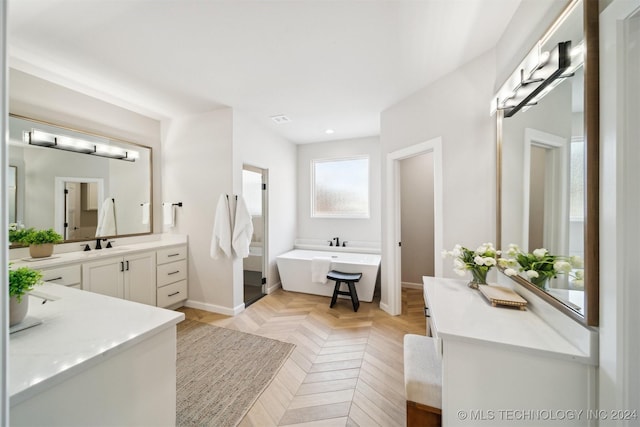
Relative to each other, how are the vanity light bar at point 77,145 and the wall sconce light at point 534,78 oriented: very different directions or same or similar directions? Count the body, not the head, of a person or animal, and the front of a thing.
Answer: very different directions

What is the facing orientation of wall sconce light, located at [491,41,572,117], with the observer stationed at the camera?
facing the viewer and to the left of the viewer

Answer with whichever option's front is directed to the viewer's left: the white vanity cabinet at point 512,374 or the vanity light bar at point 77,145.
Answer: the white vanity cabinet

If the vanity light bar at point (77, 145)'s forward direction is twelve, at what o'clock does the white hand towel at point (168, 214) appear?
The white hand towel is roughly at 10 o'clock from the vanity light bar.

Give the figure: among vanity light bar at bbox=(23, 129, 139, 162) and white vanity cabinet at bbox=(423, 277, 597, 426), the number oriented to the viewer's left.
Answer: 1

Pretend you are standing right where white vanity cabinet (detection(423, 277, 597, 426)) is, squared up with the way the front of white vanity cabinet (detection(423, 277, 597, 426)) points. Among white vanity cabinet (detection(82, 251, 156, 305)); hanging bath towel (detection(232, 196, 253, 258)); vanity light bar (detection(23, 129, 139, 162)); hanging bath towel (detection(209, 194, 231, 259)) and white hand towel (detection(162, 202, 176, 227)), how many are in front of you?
5

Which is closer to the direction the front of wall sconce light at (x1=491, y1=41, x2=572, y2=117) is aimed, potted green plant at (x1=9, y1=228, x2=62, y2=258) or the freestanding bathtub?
the potted green plant

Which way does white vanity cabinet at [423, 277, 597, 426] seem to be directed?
to the viewer's left

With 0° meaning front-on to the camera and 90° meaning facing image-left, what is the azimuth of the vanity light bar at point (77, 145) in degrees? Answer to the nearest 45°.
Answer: approximately 315°

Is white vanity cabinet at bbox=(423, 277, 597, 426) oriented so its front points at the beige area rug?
yes
